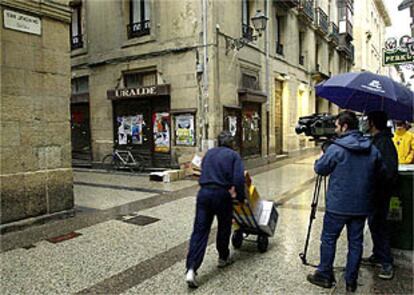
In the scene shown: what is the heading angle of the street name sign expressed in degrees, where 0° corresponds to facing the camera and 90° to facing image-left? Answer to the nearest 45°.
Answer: approximately 315°

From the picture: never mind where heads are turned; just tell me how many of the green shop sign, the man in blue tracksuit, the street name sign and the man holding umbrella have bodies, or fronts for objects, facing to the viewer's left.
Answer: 1

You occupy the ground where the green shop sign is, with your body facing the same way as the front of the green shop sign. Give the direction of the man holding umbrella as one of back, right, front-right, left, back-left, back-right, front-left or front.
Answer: front

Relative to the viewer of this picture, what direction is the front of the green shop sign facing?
facing the viewer

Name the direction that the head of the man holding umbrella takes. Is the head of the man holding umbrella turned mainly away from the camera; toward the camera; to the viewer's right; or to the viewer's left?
to the viewer's left

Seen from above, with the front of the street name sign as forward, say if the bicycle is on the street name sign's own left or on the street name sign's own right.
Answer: on the street name sign's own left

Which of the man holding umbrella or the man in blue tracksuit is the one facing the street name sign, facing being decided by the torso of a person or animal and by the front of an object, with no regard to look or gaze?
the man holding umbrella

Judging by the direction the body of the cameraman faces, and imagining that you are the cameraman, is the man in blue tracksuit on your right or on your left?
on your left

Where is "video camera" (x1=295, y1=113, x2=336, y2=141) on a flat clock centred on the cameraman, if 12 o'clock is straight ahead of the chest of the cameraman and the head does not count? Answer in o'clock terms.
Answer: The video camera is roughly at 11 o'clock from the cameraman.

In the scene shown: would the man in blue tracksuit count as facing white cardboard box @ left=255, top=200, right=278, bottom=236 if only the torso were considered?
yes

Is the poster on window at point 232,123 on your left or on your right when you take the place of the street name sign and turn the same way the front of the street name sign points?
on your left

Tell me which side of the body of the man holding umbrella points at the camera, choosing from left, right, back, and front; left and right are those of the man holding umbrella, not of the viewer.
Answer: left

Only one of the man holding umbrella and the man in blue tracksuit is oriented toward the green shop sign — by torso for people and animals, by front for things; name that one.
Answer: the man in blue tracksuit

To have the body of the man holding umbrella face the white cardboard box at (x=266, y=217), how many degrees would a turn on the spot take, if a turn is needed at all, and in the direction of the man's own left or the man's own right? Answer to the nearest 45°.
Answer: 0° — they already face it
